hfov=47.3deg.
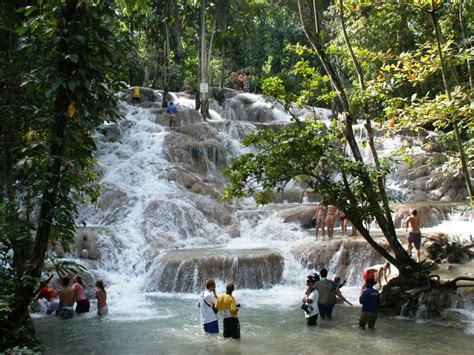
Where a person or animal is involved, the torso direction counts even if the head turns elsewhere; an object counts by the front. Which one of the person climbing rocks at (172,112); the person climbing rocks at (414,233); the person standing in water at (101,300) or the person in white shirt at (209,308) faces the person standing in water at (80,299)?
the person standing in water at (101,300)

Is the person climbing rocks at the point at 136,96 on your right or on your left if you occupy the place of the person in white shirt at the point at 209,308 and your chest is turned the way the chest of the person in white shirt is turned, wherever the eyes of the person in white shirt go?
on your left

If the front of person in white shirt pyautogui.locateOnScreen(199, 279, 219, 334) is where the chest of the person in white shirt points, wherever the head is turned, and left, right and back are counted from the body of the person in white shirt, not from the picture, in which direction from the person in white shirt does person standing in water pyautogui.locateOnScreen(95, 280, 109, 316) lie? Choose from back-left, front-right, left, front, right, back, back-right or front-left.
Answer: left

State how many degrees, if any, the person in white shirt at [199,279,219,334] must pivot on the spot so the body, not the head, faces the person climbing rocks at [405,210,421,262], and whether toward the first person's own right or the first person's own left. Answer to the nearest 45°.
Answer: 0° — they already face them

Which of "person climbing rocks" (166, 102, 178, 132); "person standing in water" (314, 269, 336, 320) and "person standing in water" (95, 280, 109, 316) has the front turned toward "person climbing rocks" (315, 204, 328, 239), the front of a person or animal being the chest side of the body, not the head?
"person standing in water" (314, 269, 336, 320)

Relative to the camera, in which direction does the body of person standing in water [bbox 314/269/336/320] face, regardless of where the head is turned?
away from the camera

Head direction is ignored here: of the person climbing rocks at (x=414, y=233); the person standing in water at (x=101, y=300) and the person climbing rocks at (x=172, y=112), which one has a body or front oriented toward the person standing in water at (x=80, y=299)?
the person standing in water at (x=101, y=300)

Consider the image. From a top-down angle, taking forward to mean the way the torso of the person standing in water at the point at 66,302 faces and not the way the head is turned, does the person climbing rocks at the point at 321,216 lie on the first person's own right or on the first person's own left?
on the first person's own right

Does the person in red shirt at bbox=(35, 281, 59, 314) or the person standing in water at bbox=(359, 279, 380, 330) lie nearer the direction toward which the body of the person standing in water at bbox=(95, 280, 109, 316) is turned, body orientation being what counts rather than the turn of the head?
the person in red shirt
